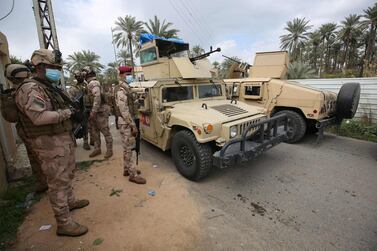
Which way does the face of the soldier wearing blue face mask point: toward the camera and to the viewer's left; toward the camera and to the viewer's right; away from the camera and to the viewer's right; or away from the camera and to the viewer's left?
toward the camera and to the viewer's right

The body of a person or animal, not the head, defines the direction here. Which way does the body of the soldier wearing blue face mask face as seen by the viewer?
to the viewer's right

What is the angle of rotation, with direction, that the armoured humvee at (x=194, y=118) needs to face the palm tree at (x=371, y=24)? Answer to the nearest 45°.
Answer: approximately 90° to its left

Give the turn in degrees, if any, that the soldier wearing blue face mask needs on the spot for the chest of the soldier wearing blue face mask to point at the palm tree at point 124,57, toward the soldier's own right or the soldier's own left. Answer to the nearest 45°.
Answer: approximately 90° to the soldier's own left

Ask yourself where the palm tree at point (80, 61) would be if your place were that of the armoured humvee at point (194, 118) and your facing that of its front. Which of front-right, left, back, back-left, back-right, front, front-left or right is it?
back

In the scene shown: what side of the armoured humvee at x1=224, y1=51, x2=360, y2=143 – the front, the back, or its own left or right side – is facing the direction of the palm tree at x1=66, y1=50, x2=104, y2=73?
front

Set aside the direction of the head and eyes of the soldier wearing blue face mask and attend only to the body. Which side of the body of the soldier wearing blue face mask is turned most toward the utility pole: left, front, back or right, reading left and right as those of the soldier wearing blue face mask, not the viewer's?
left

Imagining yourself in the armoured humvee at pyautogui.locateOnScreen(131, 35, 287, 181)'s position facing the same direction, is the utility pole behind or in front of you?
behind

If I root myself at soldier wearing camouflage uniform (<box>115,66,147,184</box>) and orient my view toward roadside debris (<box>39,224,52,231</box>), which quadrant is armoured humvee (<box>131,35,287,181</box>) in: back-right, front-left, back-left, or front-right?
back-left

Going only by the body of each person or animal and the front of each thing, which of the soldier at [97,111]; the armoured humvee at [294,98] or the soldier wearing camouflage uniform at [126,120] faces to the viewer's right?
the soldier wearing camouflage uniform
